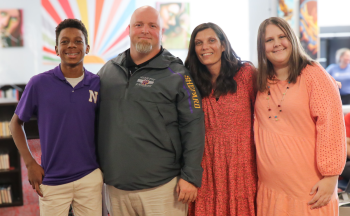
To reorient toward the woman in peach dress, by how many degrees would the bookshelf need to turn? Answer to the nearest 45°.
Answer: approximately 45° to its left

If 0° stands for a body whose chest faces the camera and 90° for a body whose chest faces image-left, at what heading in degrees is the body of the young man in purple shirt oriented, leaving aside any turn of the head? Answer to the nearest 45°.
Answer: approximately 0°

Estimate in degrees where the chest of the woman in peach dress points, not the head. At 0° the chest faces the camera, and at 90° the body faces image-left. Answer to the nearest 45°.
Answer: approximately 45°

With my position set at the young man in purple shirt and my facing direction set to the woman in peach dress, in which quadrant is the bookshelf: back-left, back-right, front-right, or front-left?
back-left

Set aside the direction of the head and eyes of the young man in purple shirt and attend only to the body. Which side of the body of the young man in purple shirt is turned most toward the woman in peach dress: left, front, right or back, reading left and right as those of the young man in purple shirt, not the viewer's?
left

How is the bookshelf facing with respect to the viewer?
toward the camera

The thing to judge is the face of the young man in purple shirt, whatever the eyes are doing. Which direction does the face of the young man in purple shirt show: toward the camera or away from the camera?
toward the camera

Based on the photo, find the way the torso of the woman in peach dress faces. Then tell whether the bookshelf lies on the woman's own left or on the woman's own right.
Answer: on the woman's own right

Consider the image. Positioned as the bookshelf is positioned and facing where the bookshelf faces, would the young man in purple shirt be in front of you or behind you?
in front

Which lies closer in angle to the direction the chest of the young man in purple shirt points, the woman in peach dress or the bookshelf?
the woman in peach dress

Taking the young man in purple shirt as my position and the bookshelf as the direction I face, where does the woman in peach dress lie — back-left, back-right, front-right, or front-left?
back-right

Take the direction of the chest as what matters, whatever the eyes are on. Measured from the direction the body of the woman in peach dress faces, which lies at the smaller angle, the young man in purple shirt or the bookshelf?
the young man in purple shirt

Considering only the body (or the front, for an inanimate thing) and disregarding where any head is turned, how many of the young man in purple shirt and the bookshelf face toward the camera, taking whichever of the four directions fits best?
2

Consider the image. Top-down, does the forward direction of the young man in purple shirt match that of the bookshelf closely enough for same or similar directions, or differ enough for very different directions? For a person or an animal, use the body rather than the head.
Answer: same or similar directions
